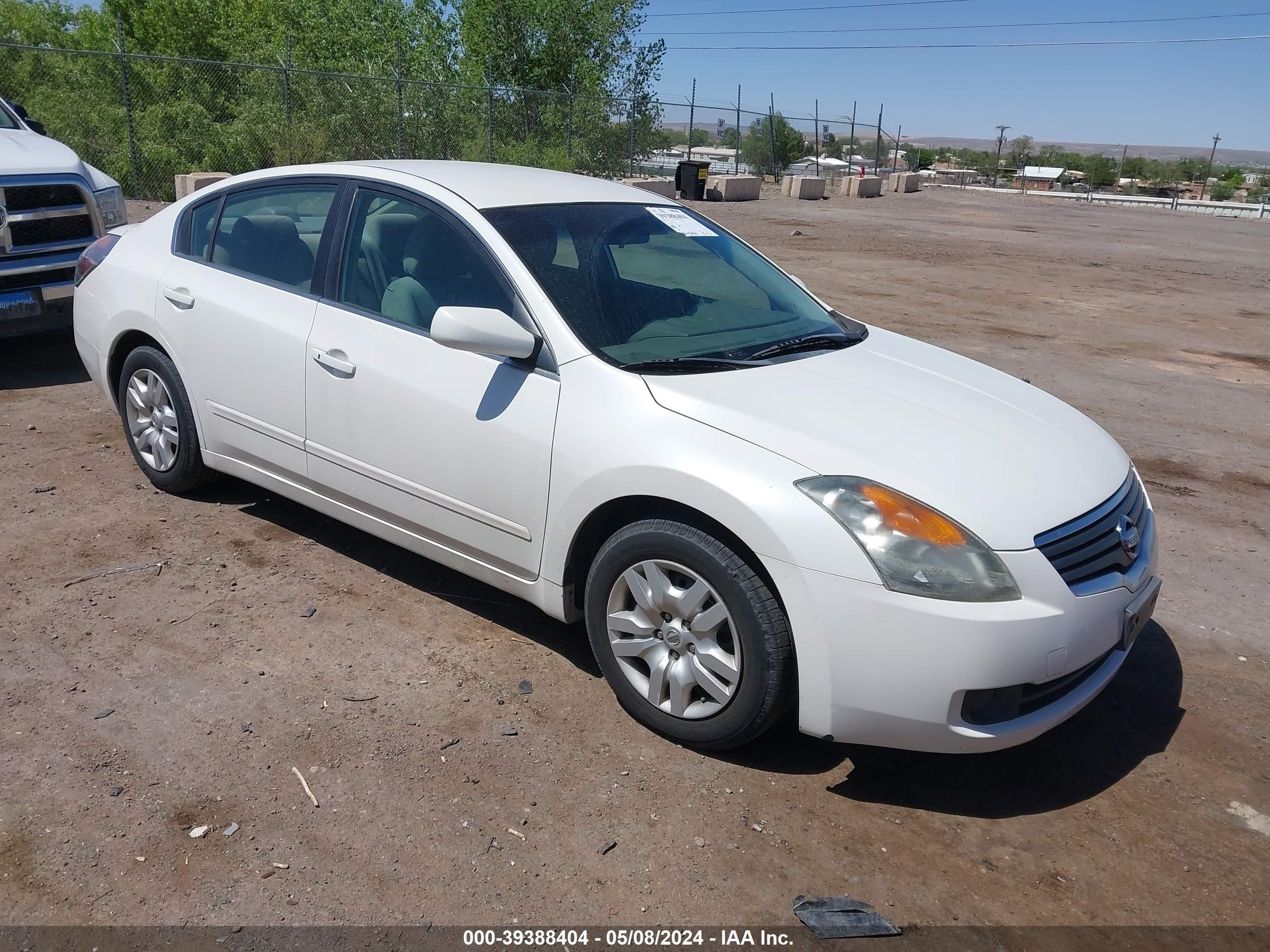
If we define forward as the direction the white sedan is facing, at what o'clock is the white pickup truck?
The white pickup truck is roughly at 6 o'clock from the white sedan.

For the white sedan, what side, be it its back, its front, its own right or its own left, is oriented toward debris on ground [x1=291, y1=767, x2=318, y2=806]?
right

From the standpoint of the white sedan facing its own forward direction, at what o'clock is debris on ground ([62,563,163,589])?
The debris on ground is roughly at 5 o'clock from the white sedan.

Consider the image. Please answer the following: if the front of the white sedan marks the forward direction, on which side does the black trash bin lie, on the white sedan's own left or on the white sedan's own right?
on the white sedan's own left

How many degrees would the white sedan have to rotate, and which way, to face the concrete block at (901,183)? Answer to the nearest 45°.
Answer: approximately 135° to its left

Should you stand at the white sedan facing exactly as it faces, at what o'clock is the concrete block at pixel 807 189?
The concrete block is roughly at 8 o'clock from the white sedan.

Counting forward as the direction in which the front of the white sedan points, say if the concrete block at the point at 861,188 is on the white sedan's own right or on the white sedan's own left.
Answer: on the white sedan's own left

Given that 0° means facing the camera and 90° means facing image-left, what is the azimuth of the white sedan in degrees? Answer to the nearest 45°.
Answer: approximately 315°

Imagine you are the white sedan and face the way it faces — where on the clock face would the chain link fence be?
The chain link fence is roughly at 7 o'clock from the white sedan.

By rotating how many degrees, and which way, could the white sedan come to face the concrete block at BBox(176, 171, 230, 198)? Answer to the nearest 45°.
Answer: approximately 180°
